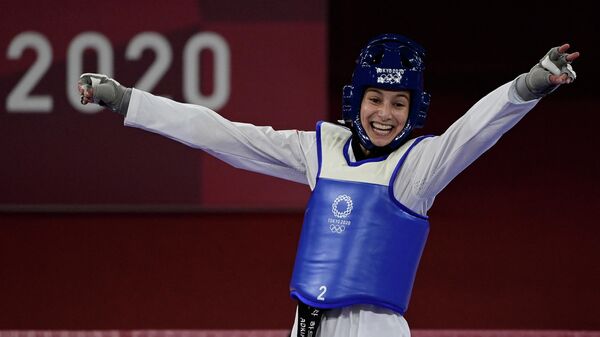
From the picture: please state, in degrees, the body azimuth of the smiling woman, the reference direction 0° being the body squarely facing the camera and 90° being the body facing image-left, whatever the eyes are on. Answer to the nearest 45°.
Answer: approximately 45°
